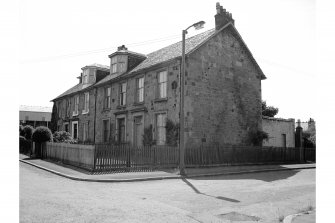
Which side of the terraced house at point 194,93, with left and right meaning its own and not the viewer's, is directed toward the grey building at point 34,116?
right

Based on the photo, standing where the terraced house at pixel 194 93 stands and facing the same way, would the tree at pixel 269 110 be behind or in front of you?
behind

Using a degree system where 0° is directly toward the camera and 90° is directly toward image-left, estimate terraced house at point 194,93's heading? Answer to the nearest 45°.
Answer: approximately 45°
